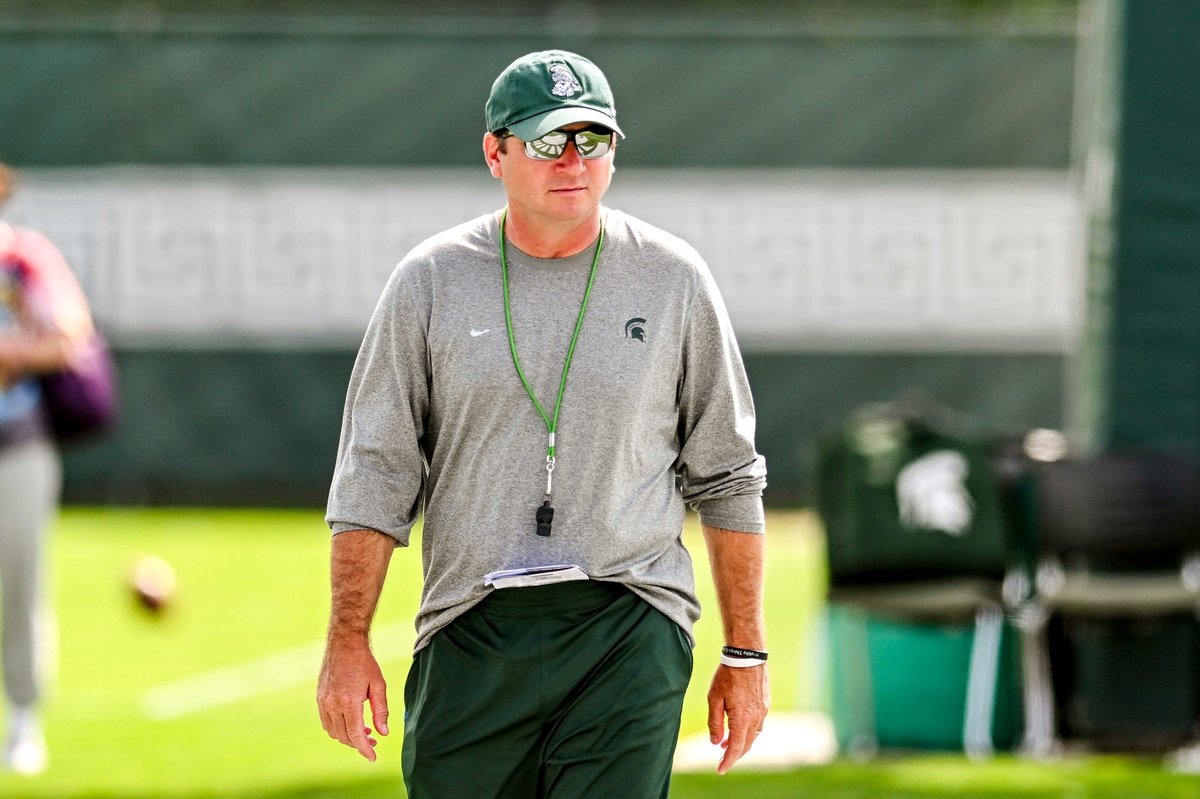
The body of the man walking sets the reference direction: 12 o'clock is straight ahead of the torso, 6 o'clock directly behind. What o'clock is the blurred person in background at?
The blurred person in background is roughly at 5 o'clock from the man walking.

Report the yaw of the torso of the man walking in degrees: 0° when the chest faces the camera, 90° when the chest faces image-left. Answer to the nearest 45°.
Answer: approximately 0°
